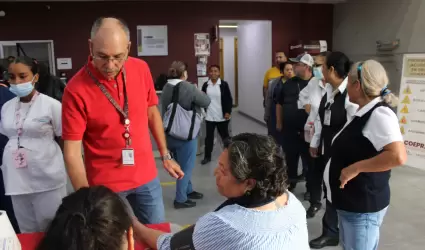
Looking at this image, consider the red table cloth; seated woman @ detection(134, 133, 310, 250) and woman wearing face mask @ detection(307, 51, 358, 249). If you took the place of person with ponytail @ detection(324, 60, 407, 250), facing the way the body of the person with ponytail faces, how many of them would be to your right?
1

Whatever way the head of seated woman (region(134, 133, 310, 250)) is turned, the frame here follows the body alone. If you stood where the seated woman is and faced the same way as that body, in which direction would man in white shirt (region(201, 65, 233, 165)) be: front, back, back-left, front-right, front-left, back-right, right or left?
front-right

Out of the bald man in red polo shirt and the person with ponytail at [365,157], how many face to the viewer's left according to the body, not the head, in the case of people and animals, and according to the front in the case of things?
1

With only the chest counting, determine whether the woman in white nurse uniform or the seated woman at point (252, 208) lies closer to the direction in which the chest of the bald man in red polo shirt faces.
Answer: the seated woman

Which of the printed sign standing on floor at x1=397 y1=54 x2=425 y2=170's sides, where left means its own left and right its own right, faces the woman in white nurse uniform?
front

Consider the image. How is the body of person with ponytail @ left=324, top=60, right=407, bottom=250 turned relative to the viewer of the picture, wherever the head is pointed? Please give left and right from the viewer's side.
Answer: facing to the left of the viewer

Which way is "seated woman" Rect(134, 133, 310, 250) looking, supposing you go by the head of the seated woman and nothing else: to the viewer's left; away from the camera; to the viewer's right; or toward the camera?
to the viewer's left

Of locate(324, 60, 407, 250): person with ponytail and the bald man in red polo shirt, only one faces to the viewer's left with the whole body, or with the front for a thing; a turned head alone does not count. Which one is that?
the person with ponytail

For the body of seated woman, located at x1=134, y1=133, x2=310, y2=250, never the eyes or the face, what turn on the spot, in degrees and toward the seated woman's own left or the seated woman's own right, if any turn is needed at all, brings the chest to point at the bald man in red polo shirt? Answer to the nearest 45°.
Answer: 0° — they already face them

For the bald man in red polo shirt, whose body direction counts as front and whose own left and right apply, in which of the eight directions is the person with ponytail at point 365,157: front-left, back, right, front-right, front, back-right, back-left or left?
front-left

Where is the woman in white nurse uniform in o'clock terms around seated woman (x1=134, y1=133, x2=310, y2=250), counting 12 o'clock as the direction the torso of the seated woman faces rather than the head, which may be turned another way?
The woman in white nurse uniform is roughly at 12 o'clock from the seated woman.

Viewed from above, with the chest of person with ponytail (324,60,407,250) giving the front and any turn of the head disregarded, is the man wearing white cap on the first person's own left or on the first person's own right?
on the first person's own right

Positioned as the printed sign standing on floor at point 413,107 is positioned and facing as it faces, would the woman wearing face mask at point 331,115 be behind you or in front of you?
in front

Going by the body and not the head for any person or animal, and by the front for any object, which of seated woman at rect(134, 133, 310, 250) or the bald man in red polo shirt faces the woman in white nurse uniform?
the seated woman

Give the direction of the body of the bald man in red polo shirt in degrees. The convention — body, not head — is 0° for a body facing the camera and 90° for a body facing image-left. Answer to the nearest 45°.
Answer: approximately 315°

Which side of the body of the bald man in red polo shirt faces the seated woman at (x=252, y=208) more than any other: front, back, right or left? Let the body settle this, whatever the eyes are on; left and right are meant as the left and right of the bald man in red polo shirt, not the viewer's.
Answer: front

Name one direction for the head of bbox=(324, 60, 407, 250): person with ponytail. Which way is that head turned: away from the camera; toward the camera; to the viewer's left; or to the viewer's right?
to the viewer's left

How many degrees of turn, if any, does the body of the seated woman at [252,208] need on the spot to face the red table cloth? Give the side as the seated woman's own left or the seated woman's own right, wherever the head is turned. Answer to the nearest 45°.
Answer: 0° — they already face it
